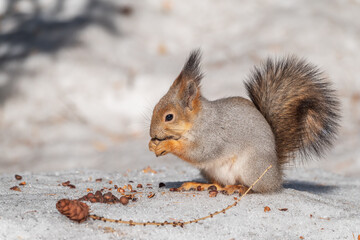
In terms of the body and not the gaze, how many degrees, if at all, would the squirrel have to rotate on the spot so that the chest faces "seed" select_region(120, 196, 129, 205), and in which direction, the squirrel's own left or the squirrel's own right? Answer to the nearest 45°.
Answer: approximately 45° to the squirrel's own left

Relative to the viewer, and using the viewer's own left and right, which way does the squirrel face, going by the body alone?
facing to the left of the viewer
